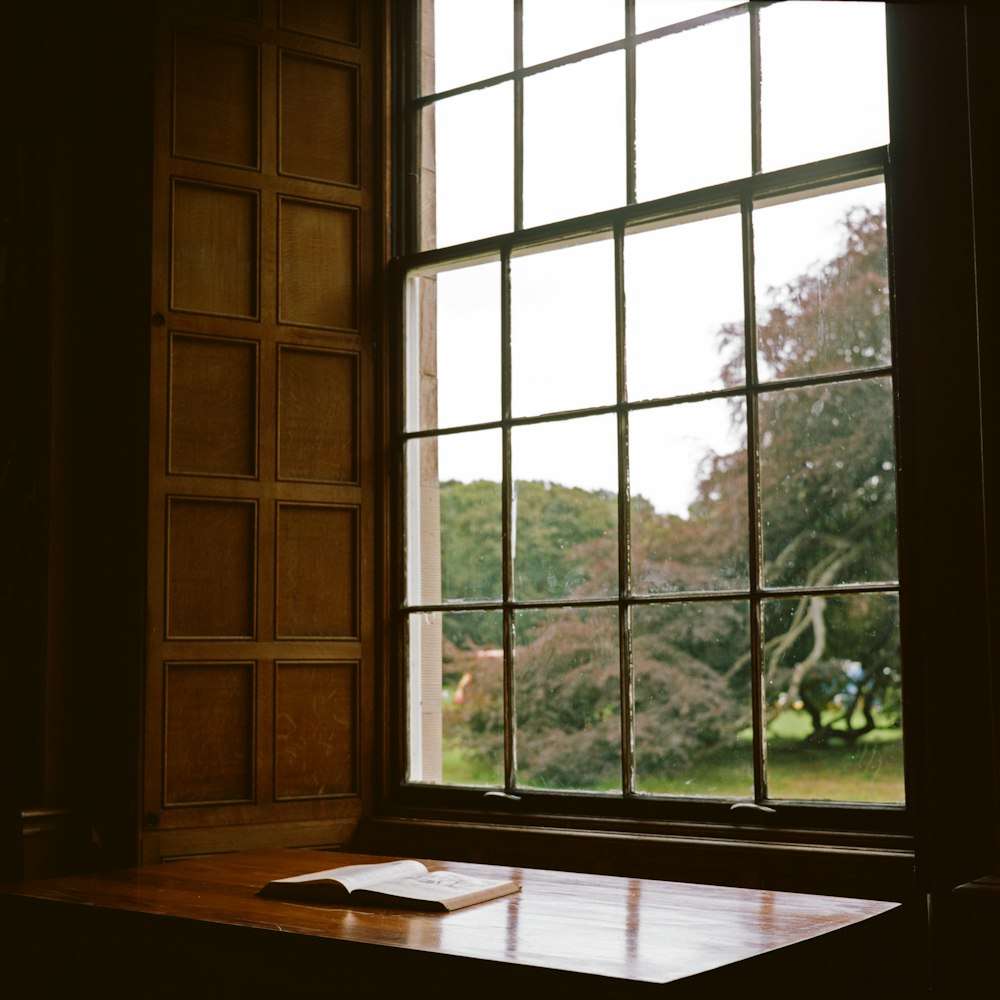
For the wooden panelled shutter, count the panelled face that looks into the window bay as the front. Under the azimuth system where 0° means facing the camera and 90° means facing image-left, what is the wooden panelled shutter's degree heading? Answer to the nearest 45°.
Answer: approximately 315°

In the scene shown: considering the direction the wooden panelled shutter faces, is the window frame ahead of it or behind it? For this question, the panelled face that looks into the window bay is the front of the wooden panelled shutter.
ahead
